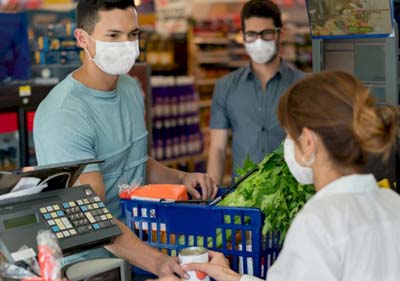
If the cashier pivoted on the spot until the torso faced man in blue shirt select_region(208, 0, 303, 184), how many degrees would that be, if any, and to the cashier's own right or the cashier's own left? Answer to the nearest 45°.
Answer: approximately 45° to the cashier's own right

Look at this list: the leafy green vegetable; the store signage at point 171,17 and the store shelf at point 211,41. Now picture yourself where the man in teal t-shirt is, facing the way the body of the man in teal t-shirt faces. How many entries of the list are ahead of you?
1

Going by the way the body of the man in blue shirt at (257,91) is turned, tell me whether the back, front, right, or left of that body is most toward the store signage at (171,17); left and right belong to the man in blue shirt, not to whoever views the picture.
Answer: back

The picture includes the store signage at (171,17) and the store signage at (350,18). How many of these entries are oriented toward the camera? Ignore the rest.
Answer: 2

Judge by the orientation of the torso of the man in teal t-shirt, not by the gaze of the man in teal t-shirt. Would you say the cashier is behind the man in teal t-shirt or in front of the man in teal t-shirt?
in front

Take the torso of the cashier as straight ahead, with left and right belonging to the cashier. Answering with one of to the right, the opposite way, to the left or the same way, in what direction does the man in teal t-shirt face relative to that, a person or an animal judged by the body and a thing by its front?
the opposite way

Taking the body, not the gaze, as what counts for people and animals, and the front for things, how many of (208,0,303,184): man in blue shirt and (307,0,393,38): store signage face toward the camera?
2

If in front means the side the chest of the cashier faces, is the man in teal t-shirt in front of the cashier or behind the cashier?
in front

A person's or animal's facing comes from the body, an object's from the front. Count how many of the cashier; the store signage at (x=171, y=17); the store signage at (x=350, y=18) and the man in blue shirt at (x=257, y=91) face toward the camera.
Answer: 3

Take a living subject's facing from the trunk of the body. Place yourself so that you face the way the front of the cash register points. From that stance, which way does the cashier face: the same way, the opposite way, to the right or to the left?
the opposite way

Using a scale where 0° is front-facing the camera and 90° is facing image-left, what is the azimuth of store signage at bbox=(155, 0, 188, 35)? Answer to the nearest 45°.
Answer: approximately 0°
